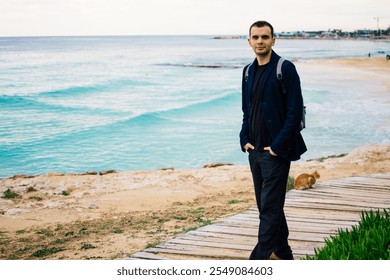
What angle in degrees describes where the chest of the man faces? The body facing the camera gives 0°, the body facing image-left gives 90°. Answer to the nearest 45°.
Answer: approximately 45°

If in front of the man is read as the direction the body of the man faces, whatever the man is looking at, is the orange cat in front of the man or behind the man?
behind

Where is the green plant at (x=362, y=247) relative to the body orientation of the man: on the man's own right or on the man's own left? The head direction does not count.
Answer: on the man's own left
